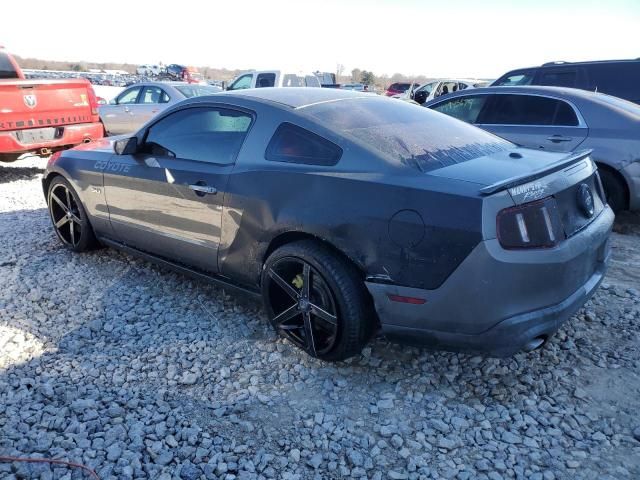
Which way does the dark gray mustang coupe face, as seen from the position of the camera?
facing away from the viewer and to the left of the viewer

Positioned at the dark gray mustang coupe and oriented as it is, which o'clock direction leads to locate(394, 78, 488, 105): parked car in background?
The parked car in background is roughly at 2 o'clock from the dark gray mustang coupe.

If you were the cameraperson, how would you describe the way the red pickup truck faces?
facing away from the viewer and to the left of the viewer

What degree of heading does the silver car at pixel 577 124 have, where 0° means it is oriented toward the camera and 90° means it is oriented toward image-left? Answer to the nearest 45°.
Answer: approximately 135°

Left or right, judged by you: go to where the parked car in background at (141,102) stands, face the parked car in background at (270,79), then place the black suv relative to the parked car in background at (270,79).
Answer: right

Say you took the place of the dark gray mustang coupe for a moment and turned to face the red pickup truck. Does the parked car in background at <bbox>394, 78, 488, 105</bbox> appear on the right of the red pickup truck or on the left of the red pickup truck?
right

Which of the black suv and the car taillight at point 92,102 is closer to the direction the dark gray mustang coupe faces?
the car taillight
